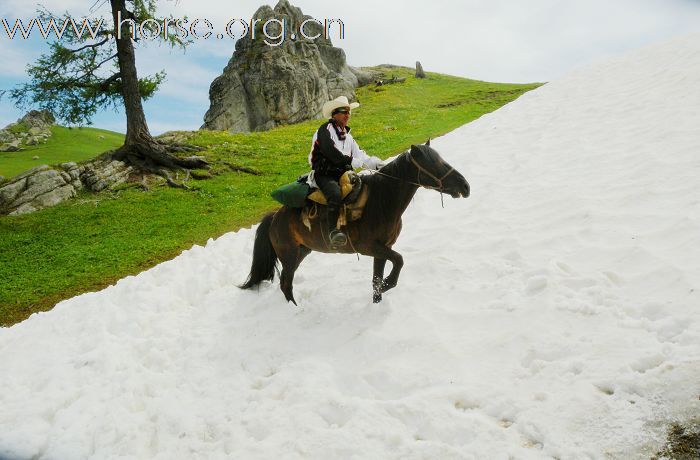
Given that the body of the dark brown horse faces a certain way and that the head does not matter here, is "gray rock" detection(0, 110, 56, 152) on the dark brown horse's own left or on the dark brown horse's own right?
on the dark brown horse's own left

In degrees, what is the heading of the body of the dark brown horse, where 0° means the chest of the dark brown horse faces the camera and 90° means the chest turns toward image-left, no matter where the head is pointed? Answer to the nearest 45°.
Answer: approximately 270°

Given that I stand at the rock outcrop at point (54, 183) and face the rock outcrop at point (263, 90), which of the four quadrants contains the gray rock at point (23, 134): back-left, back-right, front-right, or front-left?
front-left

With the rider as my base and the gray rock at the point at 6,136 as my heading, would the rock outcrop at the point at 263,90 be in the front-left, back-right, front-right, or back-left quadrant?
front-right

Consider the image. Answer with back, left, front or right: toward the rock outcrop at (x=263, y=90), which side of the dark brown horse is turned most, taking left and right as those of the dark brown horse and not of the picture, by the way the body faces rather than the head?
left

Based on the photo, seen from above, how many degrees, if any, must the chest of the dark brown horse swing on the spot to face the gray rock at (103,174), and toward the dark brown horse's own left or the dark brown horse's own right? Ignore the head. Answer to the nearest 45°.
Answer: approximately 135° to the dark brown horse's own left

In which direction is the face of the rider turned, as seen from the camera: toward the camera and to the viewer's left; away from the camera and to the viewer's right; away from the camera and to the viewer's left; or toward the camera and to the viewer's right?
toward the camera and to the viewer's right

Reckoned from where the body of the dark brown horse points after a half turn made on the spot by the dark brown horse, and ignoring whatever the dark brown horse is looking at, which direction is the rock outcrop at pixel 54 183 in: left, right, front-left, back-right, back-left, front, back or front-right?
front-right
